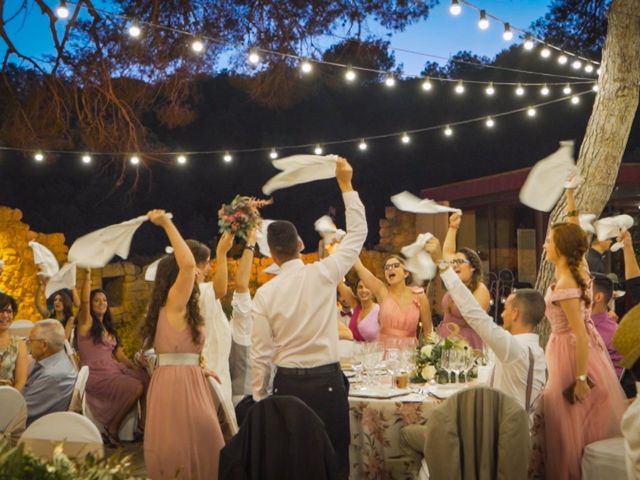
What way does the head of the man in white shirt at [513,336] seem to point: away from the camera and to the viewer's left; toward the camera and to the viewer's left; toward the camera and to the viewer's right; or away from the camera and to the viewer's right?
away from the camera and to the viewer's left

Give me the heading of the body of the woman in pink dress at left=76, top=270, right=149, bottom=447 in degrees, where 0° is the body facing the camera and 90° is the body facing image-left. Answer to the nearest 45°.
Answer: approximately 315°

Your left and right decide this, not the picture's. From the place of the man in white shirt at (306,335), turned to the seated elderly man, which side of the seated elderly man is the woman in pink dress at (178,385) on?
left

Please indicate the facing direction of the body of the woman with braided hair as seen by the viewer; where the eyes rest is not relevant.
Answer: to the viewer's left

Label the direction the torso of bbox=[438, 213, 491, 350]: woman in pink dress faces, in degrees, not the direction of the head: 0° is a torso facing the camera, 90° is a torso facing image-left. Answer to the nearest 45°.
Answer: approximately 45°

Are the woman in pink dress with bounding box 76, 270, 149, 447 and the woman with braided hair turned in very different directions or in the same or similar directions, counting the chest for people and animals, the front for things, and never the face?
very different directions

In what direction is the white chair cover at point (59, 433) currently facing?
away from the camera
